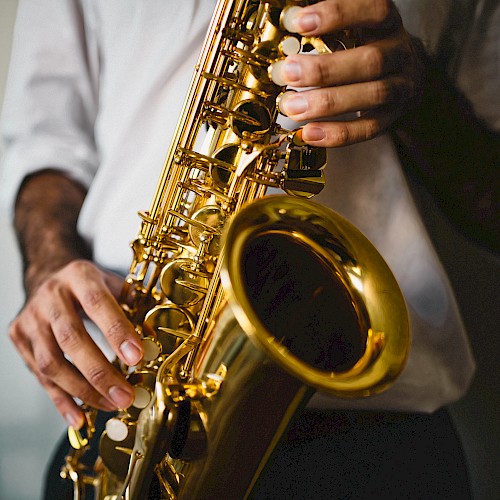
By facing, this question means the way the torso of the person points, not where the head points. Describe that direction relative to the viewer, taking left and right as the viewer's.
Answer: facing the viewer
